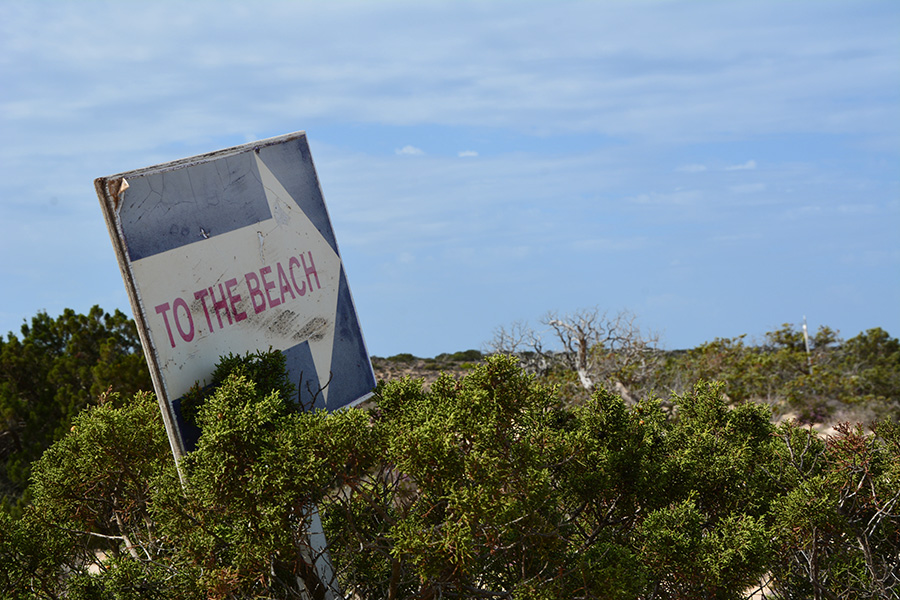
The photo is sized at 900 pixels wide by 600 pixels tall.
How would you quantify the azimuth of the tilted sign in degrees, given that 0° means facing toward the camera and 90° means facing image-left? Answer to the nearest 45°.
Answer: approximately 315°
